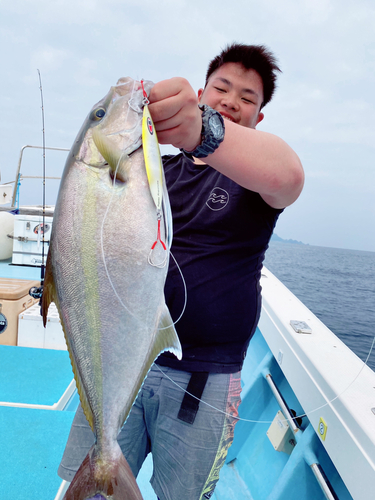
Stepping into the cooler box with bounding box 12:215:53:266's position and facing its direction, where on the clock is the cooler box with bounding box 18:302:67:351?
the cooler box with bounding box 18:302:67:351 is roughly at 12 o'clock from the cooler box with bounding box 12:215:53:266.

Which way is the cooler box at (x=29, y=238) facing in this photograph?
toward the camera

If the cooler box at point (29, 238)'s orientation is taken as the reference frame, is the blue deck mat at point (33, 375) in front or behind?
in front

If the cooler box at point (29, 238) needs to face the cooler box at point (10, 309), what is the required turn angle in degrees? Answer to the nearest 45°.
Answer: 0° — it already faces it

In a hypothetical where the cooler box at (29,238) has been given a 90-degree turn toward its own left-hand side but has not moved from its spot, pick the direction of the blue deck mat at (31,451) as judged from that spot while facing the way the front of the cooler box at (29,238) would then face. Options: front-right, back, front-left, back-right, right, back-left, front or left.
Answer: right
